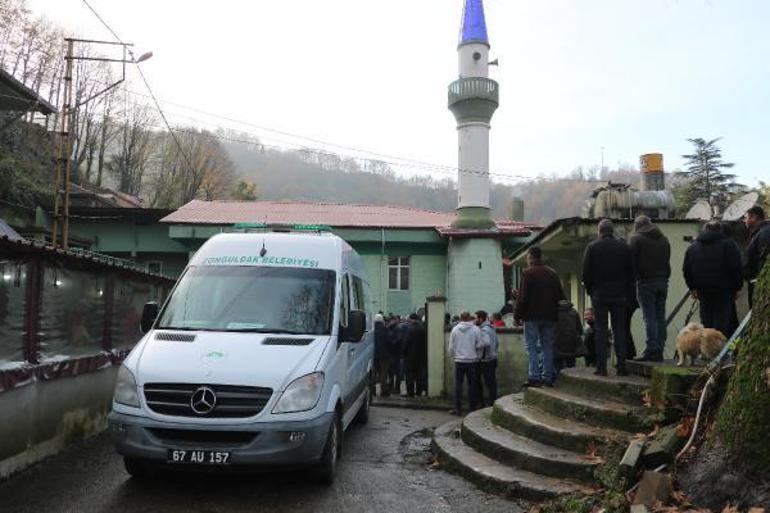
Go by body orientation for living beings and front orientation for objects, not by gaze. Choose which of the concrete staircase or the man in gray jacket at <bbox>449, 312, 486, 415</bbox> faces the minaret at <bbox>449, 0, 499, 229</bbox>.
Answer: the man in gray jacket

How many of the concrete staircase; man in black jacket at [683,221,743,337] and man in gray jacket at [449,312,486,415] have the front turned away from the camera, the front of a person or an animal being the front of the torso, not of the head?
2

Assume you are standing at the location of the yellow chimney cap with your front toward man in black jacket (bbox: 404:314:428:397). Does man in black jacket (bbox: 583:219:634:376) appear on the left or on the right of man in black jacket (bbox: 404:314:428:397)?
left

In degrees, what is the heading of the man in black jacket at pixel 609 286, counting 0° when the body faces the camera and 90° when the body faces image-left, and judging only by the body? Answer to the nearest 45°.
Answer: approximately 180°

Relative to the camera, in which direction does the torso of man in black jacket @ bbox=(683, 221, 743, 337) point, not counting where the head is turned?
away from the camera

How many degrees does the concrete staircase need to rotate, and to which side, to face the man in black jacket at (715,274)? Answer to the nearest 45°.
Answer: approximately 180°

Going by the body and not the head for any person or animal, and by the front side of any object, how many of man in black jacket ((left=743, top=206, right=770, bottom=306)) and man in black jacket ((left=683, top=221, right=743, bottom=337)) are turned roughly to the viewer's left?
1

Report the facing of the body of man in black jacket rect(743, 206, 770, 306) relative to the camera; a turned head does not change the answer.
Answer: to the viewer's left

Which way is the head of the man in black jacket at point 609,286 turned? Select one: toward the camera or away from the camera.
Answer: away from the camera

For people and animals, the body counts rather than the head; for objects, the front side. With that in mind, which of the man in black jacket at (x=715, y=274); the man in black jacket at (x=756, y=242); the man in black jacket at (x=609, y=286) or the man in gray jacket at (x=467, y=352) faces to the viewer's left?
the man in black jacket at (x=756, y=242)

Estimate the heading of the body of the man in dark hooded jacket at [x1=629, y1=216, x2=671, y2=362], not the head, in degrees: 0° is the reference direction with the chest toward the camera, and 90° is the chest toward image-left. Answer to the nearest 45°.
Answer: approximately 135°

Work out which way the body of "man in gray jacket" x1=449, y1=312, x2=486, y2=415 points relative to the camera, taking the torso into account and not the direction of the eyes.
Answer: away from the camera
